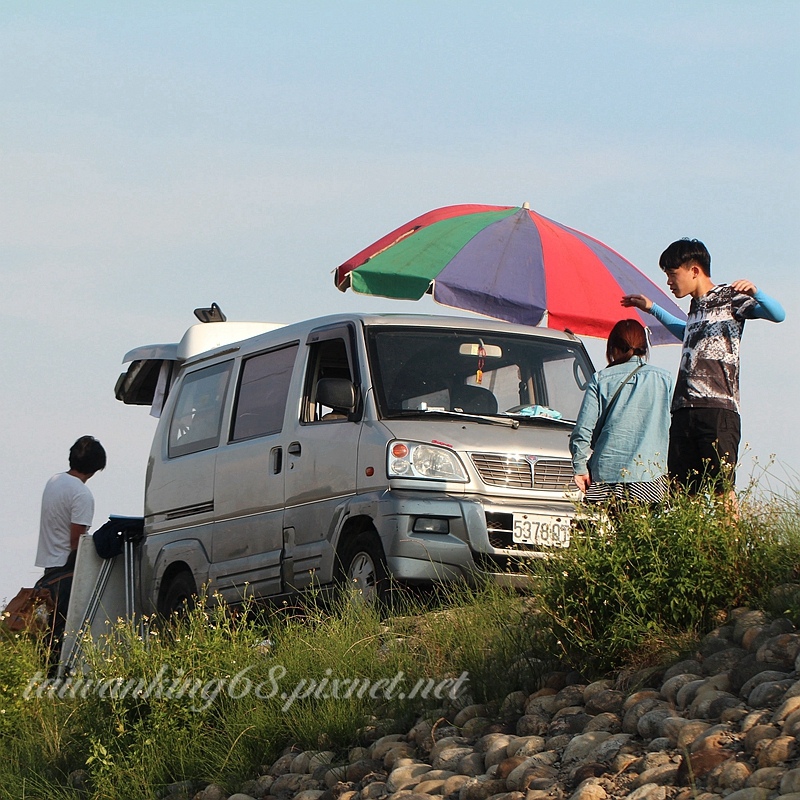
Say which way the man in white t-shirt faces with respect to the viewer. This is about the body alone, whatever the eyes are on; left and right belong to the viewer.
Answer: facing away from the viewer and to the right of the viewer

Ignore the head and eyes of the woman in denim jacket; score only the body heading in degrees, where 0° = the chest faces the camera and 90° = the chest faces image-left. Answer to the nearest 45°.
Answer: approximately 180°

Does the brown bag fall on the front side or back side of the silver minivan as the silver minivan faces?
on the back side

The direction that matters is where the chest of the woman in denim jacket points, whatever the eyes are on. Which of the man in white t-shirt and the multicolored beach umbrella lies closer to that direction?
the multicolored beach umbrella

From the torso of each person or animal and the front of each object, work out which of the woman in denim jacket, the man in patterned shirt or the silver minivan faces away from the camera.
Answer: the woman in denim jacket

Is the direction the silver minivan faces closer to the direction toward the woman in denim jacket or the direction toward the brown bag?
the woman in denim jacket

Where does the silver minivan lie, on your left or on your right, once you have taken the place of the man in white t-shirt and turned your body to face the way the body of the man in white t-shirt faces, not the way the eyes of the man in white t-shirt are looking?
on your right
